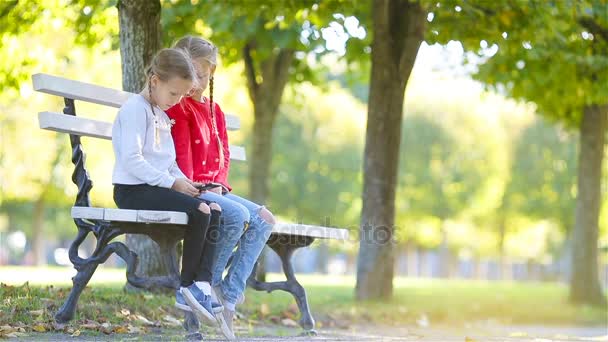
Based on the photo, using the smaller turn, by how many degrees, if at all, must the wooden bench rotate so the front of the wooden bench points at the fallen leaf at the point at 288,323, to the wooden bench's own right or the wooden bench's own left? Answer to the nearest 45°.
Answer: approximately 90° to the wooden bench's own left

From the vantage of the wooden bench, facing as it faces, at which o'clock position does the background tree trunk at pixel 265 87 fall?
The background tree trunk is roughly at 8 o'clock from the wooden bench.

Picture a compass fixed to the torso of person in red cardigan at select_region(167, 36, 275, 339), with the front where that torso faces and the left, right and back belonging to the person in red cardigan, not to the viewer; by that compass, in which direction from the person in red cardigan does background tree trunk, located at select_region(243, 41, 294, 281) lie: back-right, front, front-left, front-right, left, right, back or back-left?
back-left

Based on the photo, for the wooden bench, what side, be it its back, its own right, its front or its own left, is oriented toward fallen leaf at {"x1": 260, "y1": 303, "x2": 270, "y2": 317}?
left

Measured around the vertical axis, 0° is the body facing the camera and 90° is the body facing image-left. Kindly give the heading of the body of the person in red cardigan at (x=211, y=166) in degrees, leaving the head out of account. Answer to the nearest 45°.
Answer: approximately 315°

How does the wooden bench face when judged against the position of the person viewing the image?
facing the viewer and to the right of the viewer
